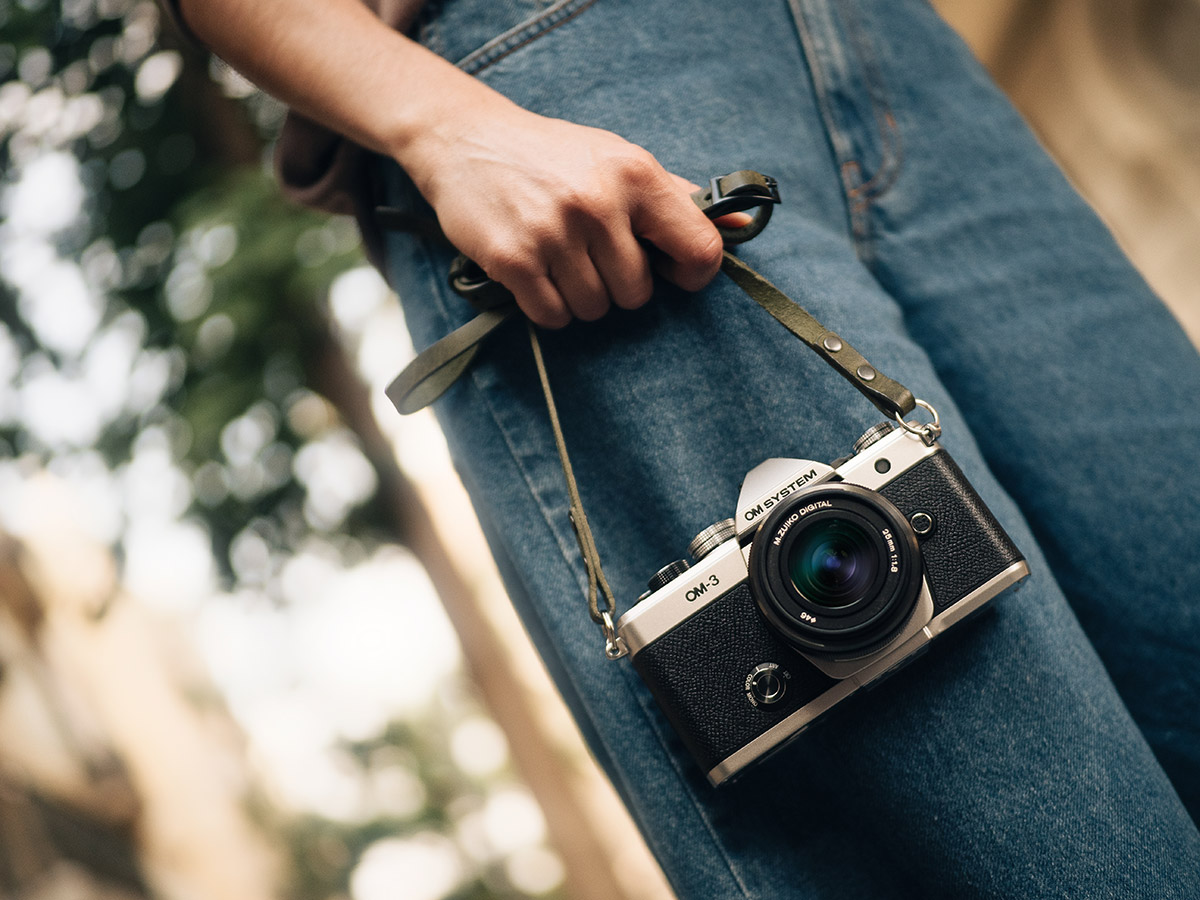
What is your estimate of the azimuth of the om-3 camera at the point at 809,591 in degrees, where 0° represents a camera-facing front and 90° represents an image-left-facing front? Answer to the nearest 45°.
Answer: approximately 0°
